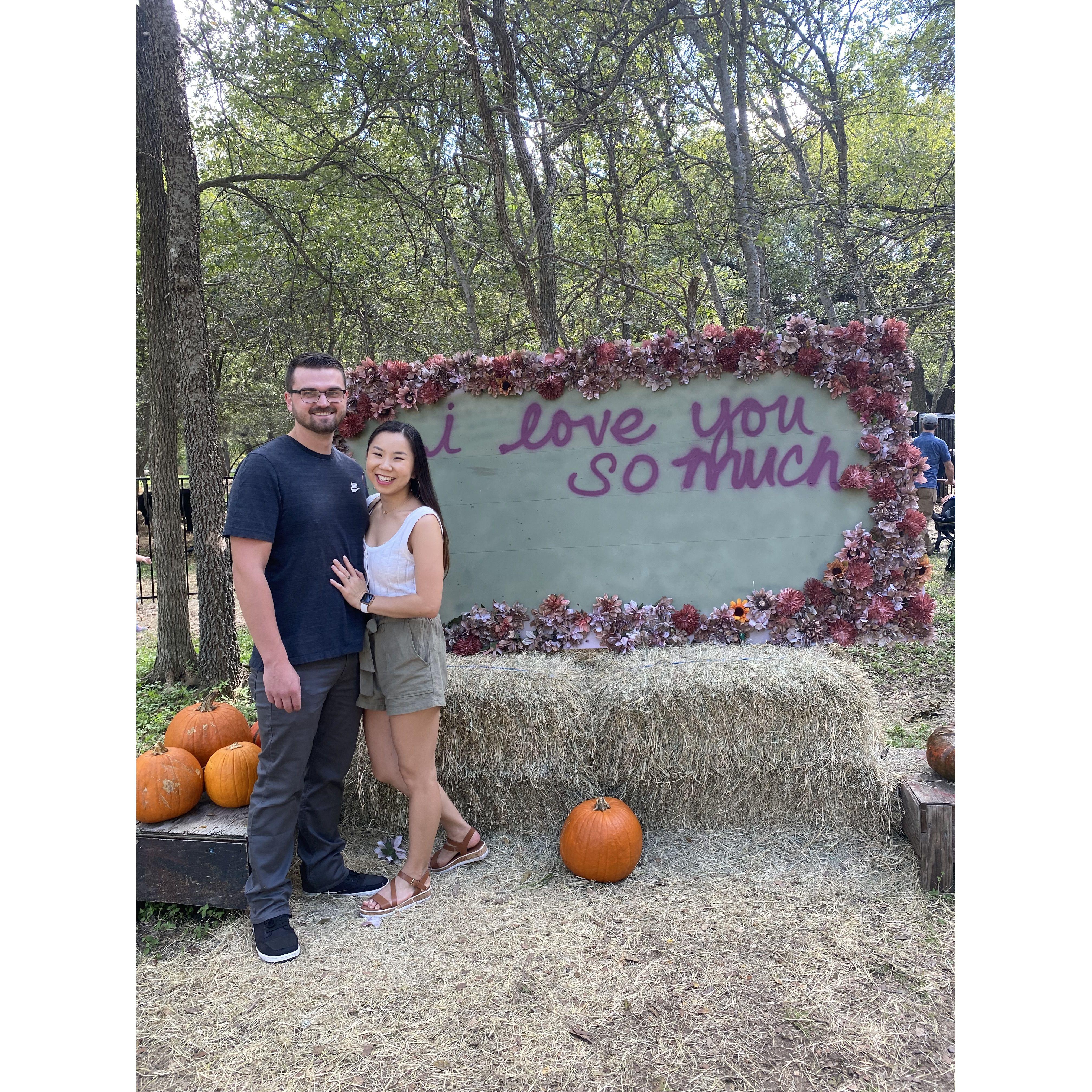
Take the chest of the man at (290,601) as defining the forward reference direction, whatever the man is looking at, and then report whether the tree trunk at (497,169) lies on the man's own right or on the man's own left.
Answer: on the man's own left

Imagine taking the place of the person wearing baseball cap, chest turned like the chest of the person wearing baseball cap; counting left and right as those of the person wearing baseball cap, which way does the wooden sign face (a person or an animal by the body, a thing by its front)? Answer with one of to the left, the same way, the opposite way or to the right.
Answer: the opposite way

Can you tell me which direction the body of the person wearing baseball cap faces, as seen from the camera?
away from the camera

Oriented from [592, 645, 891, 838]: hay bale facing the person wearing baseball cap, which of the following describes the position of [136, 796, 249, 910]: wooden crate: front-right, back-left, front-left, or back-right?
back-left

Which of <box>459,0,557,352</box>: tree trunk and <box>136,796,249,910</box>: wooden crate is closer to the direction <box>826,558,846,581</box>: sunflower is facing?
the wooden crate

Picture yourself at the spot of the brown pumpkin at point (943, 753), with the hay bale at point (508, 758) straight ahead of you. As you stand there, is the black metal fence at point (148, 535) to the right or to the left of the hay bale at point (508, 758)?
right

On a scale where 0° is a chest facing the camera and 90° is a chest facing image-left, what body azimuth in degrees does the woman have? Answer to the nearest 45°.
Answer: approximately 45°

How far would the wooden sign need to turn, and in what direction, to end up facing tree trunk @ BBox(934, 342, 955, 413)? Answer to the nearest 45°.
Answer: approximately 135° to its left

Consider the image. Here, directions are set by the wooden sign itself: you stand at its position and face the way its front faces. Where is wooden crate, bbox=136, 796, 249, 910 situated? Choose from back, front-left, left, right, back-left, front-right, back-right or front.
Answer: front-right

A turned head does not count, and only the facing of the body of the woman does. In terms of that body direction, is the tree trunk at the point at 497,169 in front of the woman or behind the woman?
behind

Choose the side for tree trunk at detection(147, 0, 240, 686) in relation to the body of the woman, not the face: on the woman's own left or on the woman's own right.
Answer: on the woman's own right
